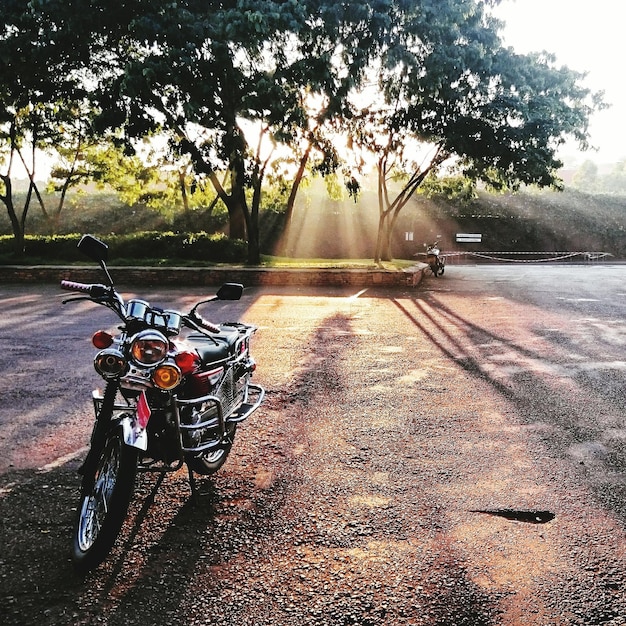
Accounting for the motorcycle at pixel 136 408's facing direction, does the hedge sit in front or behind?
behind

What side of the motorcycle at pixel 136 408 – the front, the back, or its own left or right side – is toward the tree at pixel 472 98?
back

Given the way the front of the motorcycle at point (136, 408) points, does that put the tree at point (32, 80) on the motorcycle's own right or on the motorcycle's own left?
on the motorcycle's own right

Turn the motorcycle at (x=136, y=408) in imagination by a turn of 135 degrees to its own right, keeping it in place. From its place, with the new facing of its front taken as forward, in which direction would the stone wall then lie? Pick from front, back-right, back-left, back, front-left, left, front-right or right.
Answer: front

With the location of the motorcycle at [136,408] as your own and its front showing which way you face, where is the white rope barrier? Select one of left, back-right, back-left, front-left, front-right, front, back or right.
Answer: back

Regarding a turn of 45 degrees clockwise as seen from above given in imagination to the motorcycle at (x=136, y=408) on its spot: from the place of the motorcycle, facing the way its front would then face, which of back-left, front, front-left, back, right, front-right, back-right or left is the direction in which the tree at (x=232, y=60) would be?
right

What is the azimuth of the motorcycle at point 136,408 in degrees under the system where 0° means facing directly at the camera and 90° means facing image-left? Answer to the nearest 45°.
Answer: approximately 45°

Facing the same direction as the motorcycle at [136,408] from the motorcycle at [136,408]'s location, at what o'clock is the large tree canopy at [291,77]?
The large tree canopy is roughly at 5 o'clock from the motorcycle.
